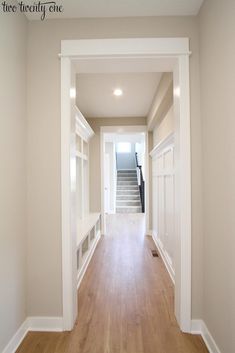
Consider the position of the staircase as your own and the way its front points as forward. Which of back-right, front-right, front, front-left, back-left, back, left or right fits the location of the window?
back

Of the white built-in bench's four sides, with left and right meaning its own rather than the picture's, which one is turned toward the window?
left

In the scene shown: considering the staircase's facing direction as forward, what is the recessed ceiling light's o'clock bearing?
The recessed ceiling light is roughly at 12 o'clock from the staircase.

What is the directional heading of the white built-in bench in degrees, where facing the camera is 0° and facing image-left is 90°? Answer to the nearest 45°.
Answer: approximately 270°

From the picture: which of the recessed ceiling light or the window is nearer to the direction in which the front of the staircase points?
the recessed ceiling light

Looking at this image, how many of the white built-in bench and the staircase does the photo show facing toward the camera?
1

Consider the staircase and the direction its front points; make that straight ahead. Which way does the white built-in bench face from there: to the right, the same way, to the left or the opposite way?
to the left

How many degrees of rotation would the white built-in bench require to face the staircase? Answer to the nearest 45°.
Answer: approximately 90° to its left
